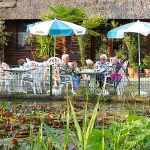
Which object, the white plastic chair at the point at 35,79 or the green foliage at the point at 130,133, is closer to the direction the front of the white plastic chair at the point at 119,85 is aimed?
the white plastic chair

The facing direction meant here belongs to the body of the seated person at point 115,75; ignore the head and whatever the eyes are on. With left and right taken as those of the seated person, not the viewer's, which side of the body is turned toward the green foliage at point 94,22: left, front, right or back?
right

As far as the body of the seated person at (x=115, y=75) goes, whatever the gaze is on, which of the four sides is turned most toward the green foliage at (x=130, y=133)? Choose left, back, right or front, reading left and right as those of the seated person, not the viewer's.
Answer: left

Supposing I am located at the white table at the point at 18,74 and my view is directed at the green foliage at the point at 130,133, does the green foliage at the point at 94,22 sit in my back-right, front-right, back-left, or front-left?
back-left

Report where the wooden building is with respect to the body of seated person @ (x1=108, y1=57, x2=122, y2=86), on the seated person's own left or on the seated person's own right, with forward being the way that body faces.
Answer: on the seated person's own right

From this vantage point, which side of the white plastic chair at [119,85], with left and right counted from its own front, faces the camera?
left
